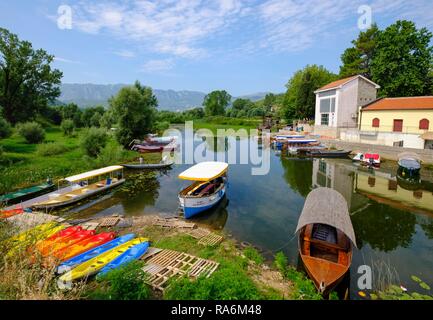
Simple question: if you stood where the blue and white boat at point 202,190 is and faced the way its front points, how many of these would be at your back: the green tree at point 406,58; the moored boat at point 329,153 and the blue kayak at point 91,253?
2

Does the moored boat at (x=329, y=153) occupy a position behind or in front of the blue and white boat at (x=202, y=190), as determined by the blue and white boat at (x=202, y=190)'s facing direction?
behind

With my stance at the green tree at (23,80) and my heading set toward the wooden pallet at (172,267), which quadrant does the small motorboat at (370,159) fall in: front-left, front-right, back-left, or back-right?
front-left

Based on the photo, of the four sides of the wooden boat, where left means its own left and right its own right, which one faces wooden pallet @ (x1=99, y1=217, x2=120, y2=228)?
right

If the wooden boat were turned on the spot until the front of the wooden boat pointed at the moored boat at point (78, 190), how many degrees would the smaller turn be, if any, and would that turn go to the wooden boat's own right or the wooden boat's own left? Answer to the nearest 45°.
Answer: approximately 90° to the wooden boat's own right

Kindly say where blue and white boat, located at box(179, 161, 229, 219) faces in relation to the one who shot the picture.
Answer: facing the viewer and to the left of the viewer

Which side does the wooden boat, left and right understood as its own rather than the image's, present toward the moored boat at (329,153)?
back

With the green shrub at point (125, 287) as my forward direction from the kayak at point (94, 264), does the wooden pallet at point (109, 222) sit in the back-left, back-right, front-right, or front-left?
back-left

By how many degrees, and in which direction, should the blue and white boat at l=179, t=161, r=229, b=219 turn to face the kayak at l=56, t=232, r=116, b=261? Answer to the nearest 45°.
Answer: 0° — it already faces it

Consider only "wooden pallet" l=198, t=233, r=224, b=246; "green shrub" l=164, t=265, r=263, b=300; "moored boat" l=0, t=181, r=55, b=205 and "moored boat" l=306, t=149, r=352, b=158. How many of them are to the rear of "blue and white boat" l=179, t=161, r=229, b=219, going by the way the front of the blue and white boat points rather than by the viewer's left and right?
1

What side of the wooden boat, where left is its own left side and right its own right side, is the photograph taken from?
front
